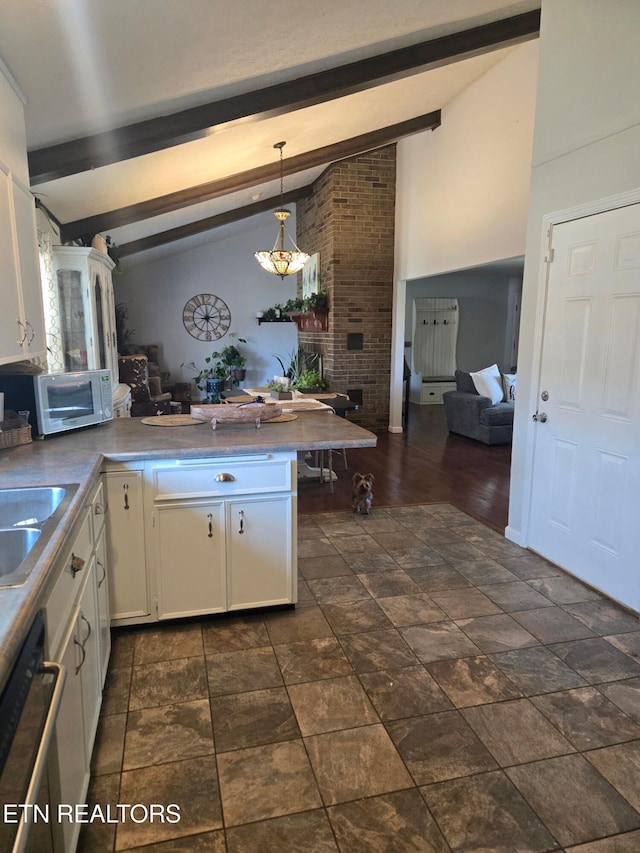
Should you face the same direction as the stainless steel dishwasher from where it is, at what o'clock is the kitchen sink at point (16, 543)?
The kitchen sink is roughly at 9 o'clock from the stainless steel dishwasher.

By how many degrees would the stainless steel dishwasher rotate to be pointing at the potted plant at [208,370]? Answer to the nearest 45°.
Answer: approximately 90° to its left

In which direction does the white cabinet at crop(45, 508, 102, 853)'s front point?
to the viewer's right

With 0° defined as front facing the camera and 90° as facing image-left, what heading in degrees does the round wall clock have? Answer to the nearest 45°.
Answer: approximately 0°

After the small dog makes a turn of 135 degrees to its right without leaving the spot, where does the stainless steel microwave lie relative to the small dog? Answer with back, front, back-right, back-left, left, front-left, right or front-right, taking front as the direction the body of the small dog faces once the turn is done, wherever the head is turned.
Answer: left

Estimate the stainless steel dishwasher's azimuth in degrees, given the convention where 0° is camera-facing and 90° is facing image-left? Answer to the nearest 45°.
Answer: approximately 270°

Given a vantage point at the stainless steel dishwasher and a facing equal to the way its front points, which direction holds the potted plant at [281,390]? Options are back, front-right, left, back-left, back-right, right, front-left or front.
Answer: front-left

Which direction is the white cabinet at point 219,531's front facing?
toward the camera

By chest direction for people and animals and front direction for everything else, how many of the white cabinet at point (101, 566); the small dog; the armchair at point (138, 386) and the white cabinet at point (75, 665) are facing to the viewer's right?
3

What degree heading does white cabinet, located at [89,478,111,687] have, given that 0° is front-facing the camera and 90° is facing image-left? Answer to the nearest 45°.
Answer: approximately 270°

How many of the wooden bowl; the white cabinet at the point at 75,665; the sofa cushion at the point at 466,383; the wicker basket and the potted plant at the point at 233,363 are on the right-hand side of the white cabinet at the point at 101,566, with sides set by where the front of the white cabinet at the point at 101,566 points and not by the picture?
1

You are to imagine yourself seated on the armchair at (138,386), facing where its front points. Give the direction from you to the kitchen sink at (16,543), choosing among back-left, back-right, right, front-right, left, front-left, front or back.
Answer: right

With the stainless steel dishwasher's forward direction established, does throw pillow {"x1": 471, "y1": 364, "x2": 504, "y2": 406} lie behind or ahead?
ahead

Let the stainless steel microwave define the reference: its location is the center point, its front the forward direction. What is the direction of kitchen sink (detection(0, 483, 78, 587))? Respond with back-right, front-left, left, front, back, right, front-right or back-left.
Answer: front-right

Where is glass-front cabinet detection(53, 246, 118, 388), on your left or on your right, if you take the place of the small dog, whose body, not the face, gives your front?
on your right

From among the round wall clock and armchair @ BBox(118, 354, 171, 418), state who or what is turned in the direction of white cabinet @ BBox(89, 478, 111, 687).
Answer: the round wall clock

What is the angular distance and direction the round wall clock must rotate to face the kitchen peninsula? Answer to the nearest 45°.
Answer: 0° — it already faces it

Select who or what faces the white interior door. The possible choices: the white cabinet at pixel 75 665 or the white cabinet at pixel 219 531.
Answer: the white cabinet at pixel 75 665

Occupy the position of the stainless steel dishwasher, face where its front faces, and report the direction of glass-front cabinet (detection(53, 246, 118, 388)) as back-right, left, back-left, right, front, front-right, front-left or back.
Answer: left
